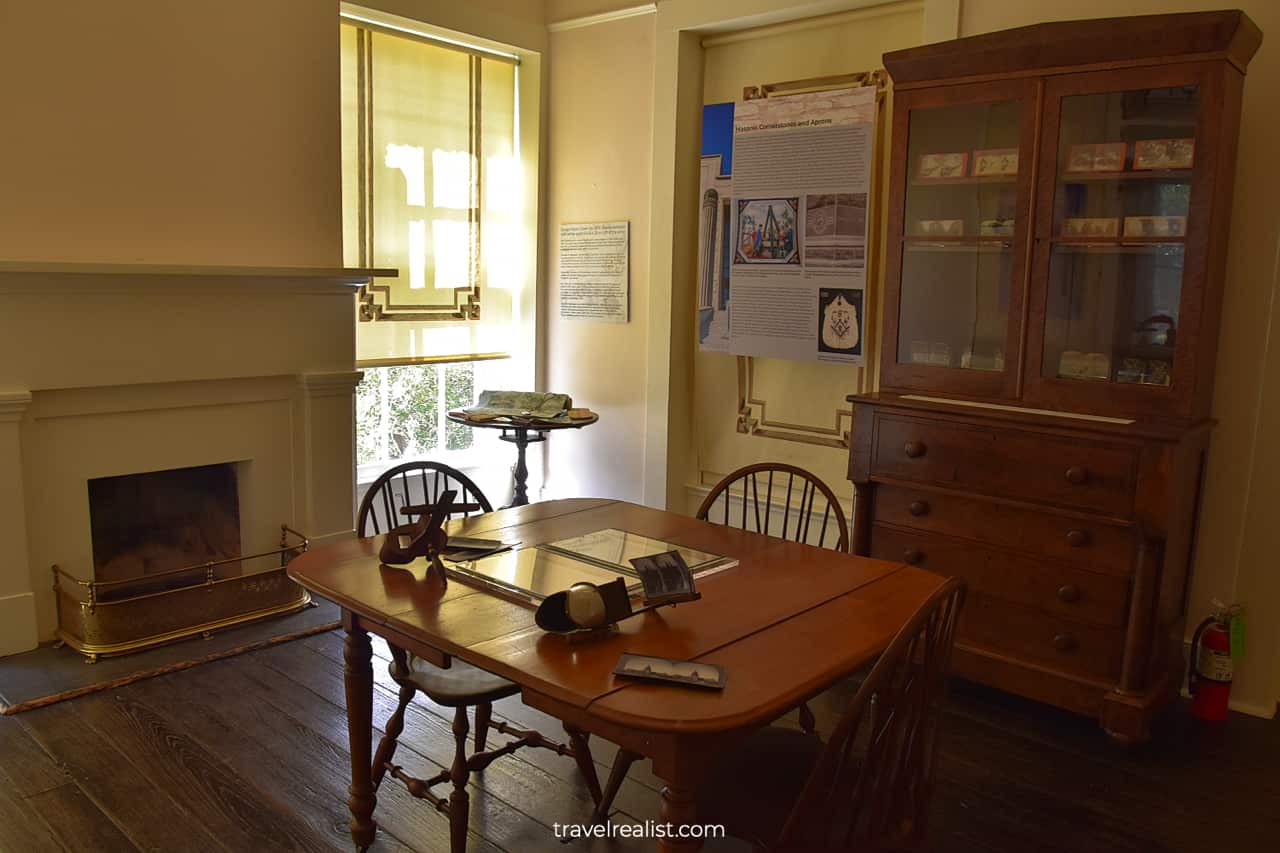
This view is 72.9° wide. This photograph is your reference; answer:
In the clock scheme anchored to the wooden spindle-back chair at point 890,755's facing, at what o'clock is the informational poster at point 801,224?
The informational poster is roughly at 1 o'clock from the wooden spindle-back chair.

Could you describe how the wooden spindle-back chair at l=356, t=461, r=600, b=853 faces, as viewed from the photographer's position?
facing the viewer and to the right of the viewer

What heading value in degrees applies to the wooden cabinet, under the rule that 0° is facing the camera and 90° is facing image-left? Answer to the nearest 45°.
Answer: approximately 45°

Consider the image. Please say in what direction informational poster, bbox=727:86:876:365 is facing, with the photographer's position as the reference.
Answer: facing the viewer and to the left of the viewer

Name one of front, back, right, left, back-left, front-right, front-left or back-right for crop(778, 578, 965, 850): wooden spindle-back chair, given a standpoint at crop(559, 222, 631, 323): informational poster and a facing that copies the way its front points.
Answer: front-left

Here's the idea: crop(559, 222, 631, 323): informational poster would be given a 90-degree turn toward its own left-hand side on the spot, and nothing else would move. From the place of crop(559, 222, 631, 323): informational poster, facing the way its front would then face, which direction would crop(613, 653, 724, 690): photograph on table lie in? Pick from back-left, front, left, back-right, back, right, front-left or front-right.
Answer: front-right

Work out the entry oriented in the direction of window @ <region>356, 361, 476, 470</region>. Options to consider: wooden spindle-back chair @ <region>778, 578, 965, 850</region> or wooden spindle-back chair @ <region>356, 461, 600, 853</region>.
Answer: wooden spindle-back chair @ <region>778, 578, 965, 850</region>

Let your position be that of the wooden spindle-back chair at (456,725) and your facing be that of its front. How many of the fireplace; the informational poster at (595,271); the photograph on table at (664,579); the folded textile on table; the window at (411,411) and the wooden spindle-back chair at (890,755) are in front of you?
2

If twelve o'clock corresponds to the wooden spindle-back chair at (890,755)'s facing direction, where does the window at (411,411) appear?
The window is roughly at 12 o'clock from the wooden spindle-back chair.

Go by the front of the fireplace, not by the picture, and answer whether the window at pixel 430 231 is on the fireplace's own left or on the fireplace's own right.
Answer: on the fireplace's own left

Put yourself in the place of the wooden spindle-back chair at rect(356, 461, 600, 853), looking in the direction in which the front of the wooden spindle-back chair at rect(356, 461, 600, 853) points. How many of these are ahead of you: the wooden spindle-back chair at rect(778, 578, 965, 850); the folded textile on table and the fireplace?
1

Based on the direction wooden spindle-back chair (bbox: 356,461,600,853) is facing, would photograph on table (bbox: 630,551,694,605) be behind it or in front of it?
in front

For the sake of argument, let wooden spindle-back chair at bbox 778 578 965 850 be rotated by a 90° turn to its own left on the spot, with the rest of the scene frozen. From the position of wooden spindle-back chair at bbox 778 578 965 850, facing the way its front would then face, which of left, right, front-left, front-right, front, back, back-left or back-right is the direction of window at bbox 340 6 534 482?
right

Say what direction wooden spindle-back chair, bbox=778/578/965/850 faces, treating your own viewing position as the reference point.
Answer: facing away from the viewer and to the left of the viewer

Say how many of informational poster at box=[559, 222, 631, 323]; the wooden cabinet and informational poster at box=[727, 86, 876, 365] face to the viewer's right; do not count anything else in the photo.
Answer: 0

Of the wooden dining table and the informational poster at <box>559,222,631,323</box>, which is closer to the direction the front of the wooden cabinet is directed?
the wooden dining table

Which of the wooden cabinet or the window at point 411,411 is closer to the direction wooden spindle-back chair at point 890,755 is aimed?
the window

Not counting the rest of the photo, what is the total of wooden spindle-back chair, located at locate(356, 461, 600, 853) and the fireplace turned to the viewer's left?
0

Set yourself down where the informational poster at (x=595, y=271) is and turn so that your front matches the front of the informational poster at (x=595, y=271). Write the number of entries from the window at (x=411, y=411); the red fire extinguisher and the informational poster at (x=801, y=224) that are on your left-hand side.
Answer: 2

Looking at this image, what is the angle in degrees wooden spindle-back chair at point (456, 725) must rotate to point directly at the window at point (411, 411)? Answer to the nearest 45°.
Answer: approximately 135° to its left

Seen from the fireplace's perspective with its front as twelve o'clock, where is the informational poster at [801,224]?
The informational poster is roughly at 11 o'clock from the fireplace.
